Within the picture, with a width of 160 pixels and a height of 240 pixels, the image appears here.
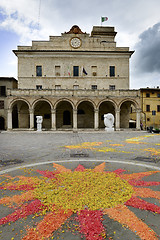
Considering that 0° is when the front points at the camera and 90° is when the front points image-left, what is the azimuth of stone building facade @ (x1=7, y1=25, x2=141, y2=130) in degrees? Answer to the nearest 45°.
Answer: approximately 0°
